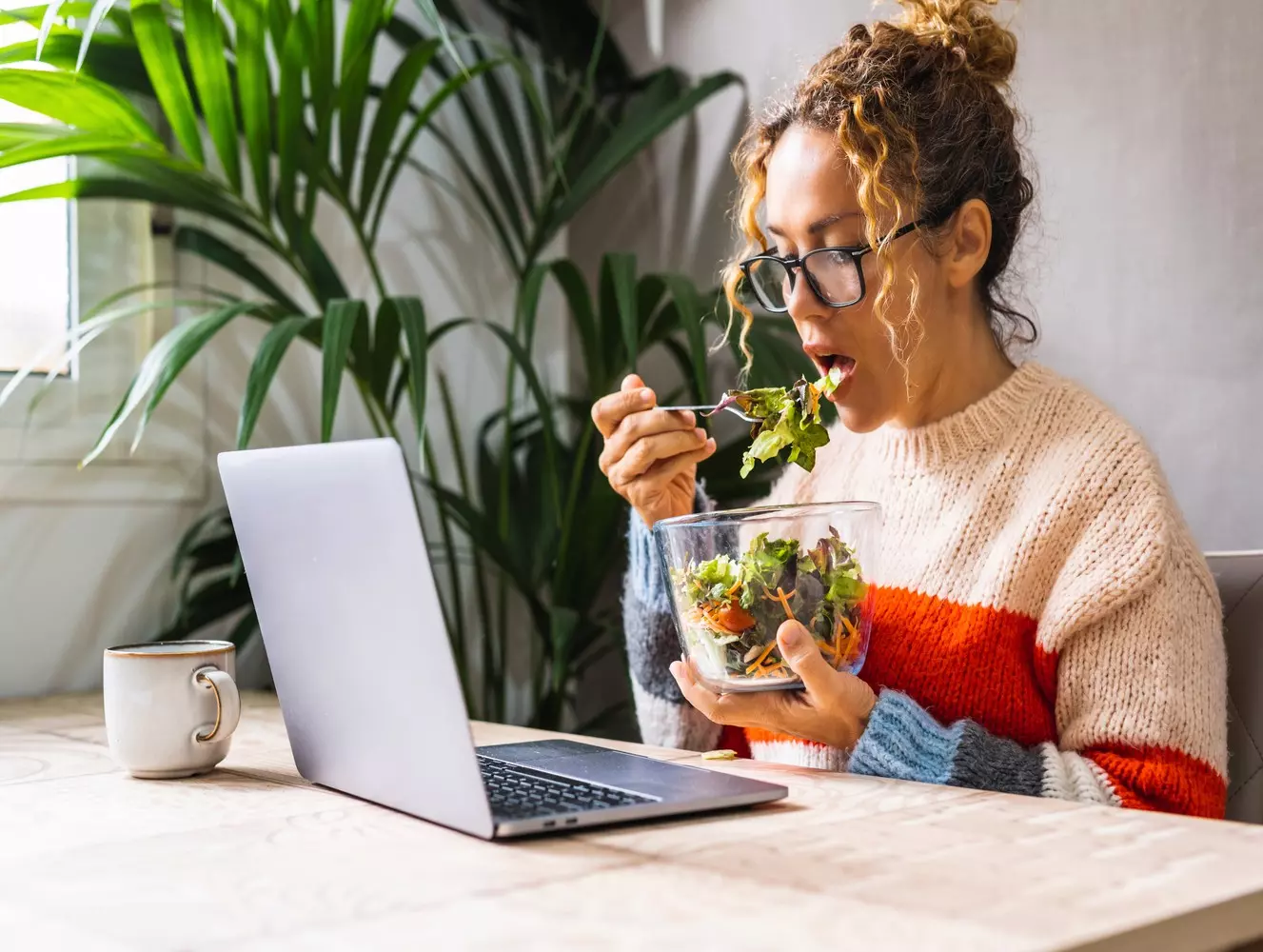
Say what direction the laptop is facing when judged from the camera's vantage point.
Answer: facing away from the viewer and to the right of the viewer

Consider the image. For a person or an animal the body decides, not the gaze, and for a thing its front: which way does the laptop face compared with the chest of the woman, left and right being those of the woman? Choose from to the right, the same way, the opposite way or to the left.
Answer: the opposite way

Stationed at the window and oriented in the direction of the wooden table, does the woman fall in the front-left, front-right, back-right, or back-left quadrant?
front-left

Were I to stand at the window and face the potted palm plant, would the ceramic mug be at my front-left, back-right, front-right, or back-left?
front-right

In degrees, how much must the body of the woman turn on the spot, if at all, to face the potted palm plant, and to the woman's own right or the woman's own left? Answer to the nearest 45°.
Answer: approximately 90° to the woman's own right

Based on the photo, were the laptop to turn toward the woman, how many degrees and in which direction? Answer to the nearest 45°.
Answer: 0° — it already faces them

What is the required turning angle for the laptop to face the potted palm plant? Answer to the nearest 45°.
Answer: approximately 45° to its left

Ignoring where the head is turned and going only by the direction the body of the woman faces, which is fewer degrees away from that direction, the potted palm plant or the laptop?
the laptop

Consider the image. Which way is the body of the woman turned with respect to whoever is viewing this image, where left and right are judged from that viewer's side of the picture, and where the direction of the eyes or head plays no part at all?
facing the viewer and to the left of the viewer

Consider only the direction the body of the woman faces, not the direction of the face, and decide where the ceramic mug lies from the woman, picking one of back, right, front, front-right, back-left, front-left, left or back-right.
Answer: front

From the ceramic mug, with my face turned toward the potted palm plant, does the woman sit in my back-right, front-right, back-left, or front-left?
front-right

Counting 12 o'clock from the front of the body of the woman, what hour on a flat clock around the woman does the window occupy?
The window is roughly at 2 o'clock from the woman.
